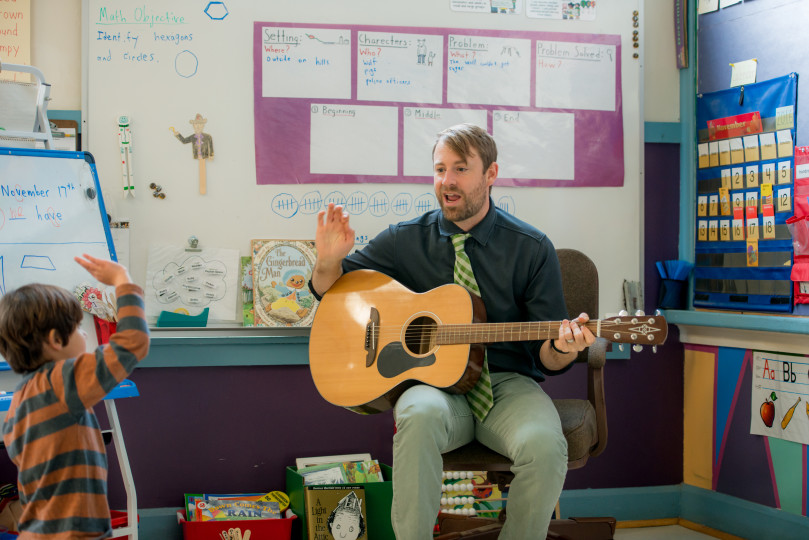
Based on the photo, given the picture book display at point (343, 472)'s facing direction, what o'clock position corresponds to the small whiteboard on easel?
The small whiteboard on easel is roughly at 2 o'clock from the picture book display.

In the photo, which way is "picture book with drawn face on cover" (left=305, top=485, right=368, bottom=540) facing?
toward the camera

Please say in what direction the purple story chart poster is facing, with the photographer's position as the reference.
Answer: facing the viewer

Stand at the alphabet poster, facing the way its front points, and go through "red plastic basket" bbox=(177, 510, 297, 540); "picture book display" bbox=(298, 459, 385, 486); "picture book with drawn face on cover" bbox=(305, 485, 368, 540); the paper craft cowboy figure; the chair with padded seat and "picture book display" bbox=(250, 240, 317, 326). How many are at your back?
0

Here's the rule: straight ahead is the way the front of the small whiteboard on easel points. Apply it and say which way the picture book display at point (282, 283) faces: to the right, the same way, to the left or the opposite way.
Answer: the same way

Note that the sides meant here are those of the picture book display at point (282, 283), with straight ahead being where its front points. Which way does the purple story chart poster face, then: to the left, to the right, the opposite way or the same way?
the same way

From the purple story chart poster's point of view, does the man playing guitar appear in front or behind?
in front

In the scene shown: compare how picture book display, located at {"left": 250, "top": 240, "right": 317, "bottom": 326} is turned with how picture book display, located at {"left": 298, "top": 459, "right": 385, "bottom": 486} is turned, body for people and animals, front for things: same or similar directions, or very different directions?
same or similar directions

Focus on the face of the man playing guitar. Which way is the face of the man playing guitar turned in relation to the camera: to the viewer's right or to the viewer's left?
to the viewer's left

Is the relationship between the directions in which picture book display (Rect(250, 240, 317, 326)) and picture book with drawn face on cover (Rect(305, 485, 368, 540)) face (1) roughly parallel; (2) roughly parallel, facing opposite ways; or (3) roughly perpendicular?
roughly parallel

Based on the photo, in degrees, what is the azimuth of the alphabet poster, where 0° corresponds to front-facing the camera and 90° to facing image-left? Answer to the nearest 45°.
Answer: approximately 45°

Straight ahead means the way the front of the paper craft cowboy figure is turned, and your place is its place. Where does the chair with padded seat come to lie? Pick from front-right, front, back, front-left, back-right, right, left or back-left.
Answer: front-left

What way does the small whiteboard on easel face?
toward the camera

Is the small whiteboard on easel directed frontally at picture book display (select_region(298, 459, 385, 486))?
no

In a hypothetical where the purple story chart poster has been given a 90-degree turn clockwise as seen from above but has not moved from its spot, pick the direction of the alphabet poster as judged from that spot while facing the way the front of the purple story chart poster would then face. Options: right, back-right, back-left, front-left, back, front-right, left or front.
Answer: back

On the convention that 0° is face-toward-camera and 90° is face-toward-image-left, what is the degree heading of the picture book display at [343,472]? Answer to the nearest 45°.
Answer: approximately 0°
